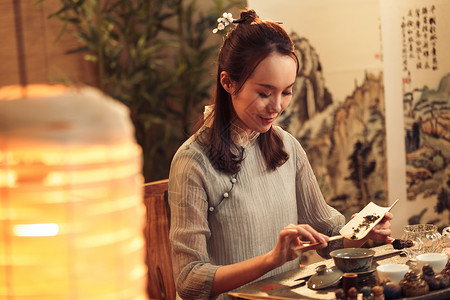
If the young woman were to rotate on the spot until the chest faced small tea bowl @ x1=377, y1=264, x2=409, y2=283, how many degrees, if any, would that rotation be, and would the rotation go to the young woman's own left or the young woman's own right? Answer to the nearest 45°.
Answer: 0° — they already face it

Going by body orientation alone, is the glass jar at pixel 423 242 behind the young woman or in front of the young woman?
in front

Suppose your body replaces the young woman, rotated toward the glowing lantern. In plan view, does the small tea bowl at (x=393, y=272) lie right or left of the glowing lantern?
left

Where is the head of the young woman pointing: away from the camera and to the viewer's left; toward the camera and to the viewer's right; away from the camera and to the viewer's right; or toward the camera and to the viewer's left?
toward the camera and to the viewer's right
